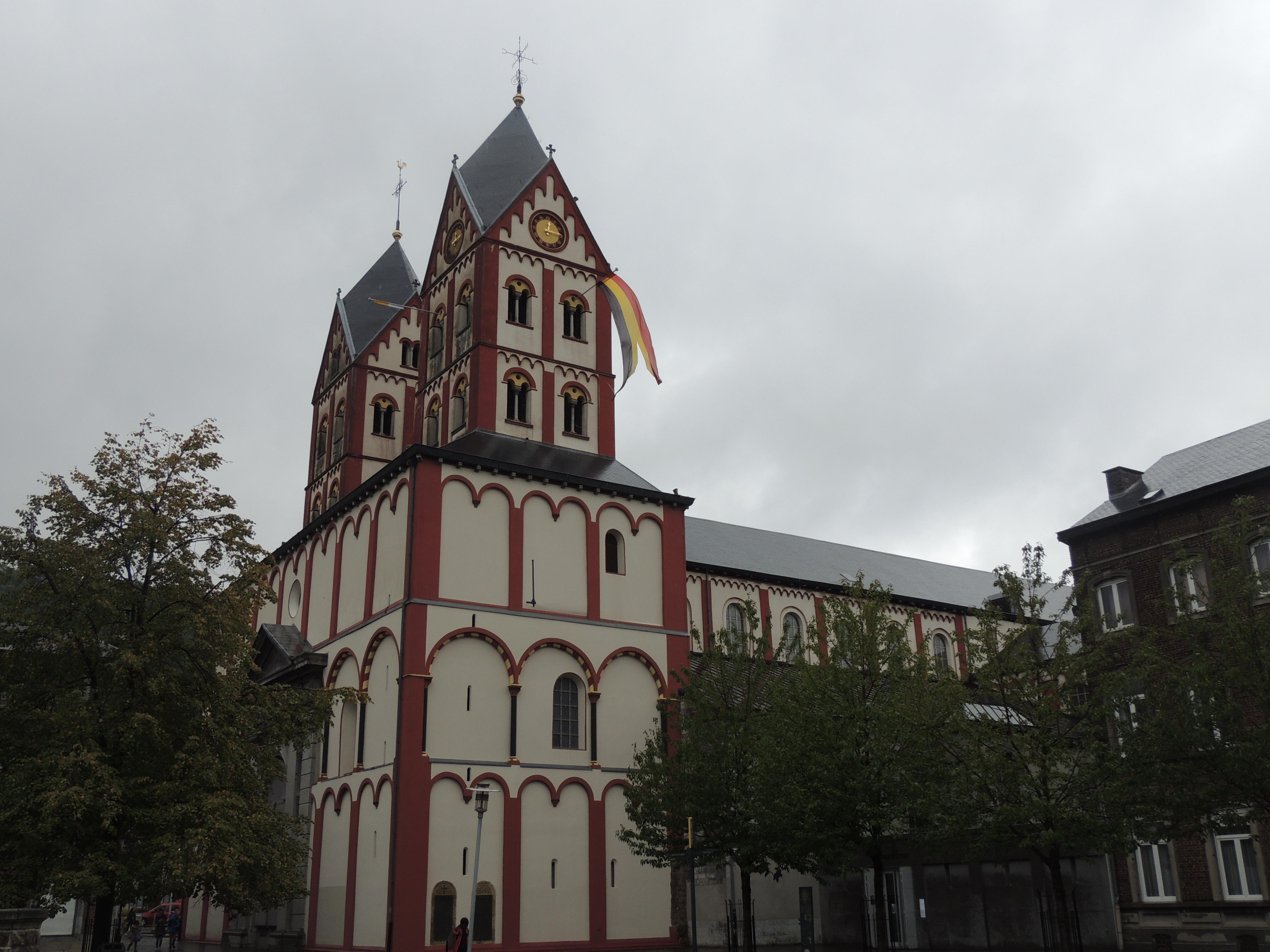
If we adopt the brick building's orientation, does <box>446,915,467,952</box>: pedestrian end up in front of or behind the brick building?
in front

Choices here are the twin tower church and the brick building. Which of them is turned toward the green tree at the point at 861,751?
the brick building

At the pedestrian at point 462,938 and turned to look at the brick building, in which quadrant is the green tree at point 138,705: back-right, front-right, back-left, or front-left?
back-left

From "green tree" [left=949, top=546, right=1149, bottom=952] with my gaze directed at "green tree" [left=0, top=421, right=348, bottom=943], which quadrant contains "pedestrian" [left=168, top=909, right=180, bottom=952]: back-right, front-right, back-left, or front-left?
front-right

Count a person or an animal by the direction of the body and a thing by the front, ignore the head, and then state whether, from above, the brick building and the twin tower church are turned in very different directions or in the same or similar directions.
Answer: same or similar directions

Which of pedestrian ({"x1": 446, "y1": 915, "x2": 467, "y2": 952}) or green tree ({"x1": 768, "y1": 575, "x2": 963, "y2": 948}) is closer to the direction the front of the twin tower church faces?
the pedestrian

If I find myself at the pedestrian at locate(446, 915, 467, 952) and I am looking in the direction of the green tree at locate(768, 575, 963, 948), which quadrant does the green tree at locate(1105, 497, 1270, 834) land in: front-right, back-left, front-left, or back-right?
front-right

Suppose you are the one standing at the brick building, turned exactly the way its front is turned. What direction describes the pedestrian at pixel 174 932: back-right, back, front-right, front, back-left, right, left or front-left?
front-right

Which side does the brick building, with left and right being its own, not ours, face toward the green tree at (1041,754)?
front

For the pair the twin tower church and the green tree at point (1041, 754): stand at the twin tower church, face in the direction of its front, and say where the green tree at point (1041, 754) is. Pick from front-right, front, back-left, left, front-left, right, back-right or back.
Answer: left

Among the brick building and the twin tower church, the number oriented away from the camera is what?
0

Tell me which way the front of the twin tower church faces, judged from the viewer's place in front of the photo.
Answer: facing the viewer and to the left of the viewer
